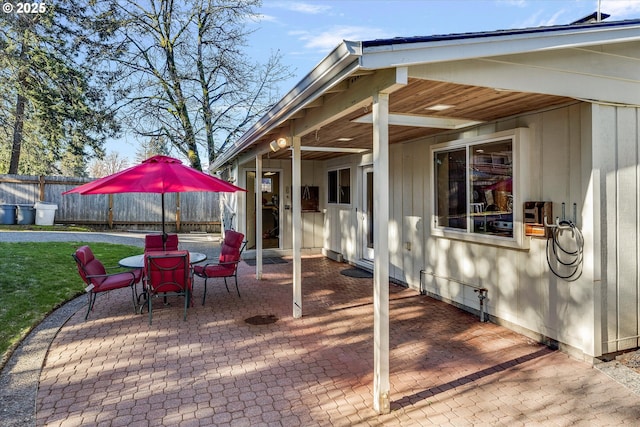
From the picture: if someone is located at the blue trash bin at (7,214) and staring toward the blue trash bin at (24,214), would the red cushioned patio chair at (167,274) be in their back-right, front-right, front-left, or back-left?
front-right

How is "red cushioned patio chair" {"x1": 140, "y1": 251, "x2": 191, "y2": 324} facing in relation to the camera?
away from the camera

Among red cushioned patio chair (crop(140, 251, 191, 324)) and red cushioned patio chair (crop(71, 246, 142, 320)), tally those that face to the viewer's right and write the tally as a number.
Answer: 1

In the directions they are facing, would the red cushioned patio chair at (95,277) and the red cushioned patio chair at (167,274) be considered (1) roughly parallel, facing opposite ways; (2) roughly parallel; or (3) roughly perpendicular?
roughly perpendicular

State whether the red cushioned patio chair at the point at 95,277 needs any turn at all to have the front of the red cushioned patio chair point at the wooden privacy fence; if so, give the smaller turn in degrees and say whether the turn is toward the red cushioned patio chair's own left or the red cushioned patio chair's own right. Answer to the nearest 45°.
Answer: approximately 90° to the red cushioned patio chair's own left

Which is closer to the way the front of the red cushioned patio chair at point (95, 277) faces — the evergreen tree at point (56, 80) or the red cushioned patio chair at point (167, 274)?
the red cushioned patio chair

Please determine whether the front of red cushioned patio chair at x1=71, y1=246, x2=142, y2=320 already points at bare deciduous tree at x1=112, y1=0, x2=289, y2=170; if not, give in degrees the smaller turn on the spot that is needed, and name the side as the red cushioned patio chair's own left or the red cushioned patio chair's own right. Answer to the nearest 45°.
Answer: approximately 90° to the red cushioned patio chair's own left

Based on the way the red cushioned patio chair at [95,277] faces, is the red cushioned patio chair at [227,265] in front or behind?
in front

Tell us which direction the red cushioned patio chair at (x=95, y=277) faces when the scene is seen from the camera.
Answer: facing to the right of the viewer

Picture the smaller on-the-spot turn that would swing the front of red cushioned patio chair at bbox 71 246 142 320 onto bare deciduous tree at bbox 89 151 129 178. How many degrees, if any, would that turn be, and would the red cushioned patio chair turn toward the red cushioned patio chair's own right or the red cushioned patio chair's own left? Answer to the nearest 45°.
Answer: approximately 90° to the red cushioned patio chair's own left

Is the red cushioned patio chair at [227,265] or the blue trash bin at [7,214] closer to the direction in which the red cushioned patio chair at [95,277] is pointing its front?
the red cushioned patio chair

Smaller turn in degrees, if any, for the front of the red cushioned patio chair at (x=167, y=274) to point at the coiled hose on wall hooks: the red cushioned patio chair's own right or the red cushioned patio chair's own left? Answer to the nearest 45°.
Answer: approximately 135° to the red cushioned patio chair's own right

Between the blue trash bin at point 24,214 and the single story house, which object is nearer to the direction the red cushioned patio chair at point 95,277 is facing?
the single story house

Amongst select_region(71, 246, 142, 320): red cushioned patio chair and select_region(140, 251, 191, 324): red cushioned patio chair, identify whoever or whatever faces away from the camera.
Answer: select_region(140, 251, 191, 324): red cushioned patio chair

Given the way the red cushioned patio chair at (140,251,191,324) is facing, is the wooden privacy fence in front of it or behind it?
in front
